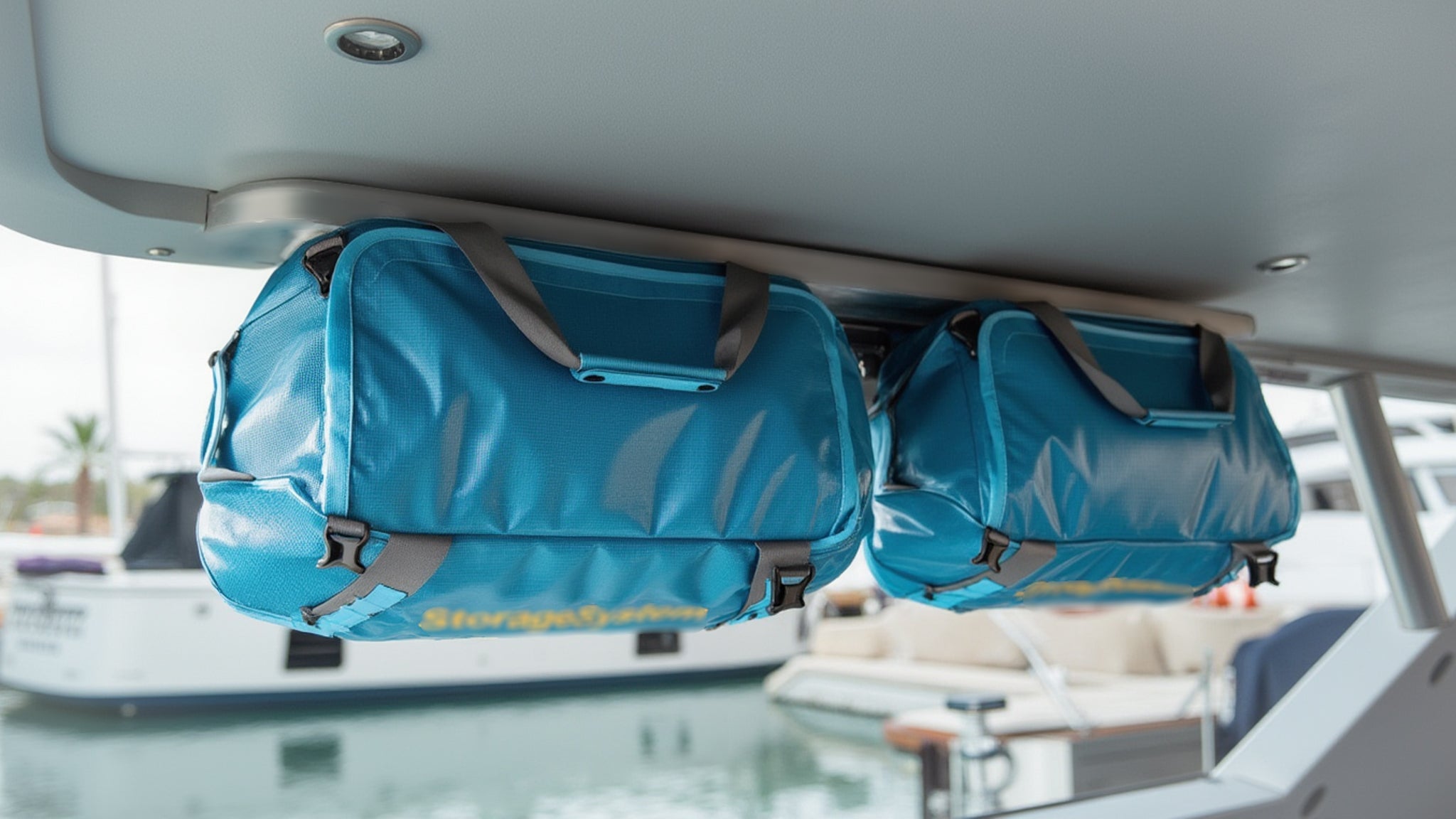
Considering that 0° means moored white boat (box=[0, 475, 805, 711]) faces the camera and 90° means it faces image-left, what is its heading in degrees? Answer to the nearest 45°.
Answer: approximately 225°

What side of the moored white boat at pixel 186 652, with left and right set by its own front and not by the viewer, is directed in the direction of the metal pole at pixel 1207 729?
right

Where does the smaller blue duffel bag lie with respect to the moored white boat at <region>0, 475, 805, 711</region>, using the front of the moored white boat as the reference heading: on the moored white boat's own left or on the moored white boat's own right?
on the moored white boat's own right

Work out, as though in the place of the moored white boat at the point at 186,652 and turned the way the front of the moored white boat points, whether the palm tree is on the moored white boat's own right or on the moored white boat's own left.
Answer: on the moored white boat's own left

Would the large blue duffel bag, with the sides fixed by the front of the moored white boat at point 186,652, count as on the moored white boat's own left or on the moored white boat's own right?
on the moored white boat's own right
